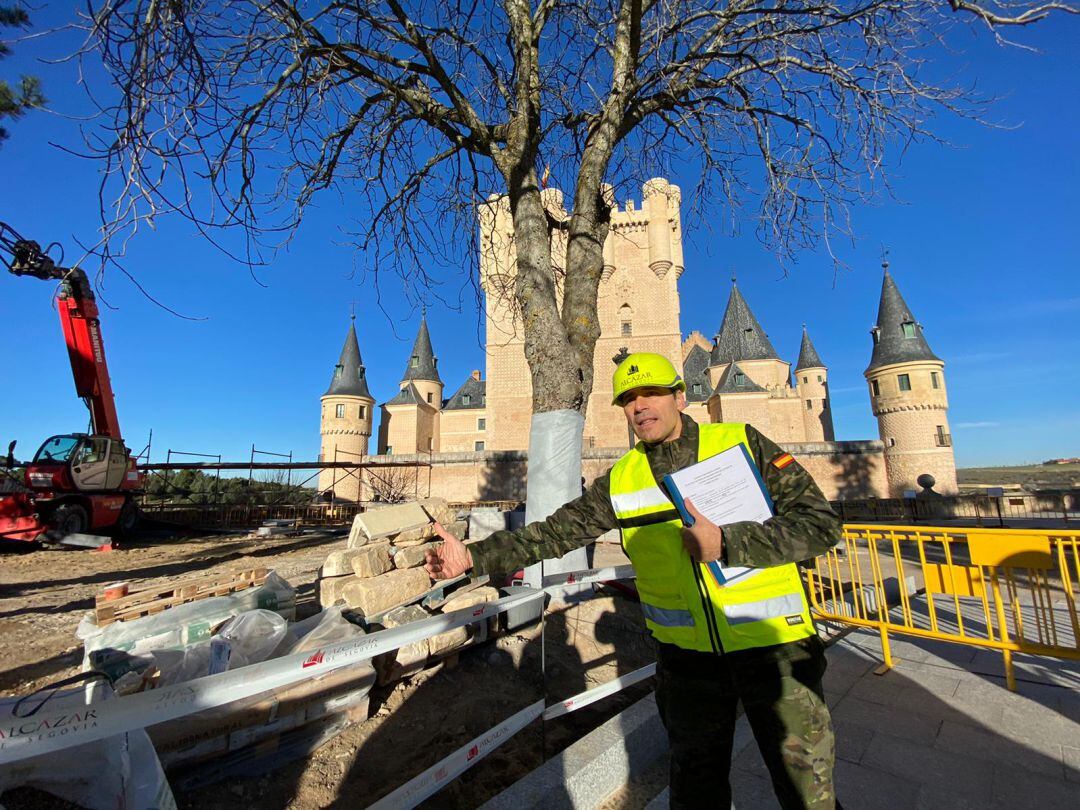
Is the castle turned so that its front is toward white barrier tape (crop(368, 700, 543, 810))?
yes

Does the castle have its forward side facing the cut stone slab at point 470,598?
yes

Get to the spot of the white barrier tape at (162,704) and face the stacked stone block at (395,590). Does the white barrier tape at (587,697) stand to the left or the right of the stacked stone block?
right

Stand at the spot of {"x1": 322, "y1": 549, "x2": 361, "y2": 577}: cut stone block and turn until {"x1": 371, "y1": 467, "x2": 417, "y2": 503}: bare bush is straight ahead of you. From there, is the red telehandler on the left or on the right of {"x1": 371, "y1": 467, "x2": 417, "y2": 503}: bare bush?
left

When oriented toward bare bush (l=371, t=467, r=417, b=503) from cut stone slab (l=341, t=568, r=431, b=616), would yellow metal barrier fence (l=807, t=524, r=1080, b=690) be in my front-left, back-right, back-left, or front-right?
back-right

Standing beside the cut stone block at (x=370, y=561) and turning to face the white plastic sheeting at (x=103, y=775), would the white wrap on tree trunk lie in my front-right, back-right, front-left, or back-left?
back-left

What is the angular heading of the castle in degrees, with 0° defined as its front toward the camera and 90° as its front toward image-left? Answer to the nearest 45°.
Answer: approximately 0°

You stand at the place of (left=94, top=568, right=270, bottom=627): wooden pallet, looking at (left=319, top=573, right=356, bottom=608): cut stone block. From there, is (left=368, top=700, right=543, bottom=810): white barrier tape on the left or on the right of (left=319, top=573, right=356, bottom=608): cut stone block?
right
